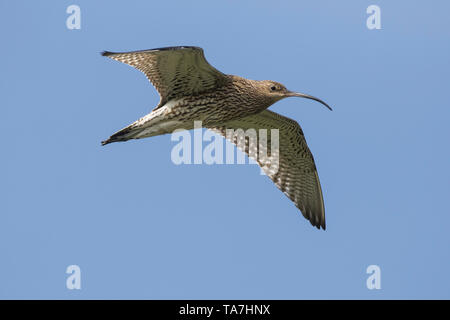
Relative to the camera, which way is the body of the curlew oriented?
to the viewer's right
